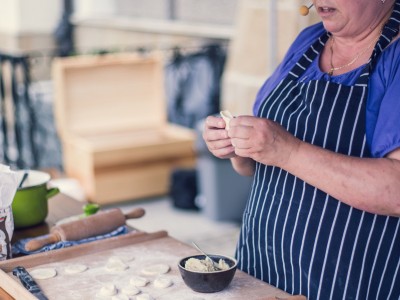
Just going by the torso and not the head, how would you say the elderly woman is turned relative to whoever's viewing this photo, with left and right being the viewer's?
facing the viewer and to the left of the viewer

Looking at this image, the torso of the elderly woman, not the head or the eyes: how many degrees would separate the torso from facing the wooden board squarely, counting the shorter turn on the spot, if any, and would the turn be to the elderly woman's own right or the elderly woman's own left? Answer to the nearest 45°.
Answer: approximately 45° to the elderly woman's own right

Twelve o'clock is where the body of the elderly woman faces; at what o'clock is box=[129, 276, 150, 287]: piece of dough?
The piece of dough is roughly at 1 o'clock from the elderly woman.

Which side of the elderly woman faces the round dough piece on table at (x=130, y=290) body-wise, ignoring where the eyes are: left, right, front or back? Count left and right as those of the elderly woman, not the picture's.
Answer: front

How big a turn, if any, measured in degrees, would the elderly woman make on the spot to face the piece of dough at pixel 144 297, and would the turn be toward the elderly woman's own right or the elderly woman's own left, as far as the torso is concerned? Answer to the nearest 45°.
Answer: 0° — they already face it

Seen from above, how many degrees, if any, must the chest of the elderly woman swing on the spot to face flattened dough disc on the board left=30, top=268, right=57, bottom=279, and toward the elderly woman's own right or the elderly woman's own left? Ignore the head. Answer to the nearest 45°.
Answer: approximately 45° to the elderly woman's own right

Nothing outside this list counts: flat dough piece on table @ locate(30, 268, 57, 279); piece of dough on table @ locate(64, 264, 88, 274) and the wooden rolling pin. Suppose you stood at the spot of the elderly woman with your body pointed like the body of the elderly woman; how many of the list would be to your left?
0

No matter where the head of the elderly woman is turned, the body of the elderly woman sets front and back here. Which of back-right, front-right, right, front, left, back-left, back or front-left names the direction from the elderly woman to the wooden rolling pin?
front-right

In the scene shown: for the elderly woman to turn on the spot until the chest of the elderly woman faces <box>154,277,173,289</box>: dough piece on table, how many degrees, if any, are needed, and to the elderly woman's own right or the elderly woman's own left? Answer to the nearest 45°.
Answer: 0° — they already face it

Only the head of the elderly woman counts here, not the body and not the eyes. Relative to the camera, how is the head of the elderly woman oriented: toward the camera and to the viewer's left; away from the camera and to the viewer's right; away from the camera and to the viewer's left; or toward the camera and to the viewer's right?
toward the camera and to the viewer's left

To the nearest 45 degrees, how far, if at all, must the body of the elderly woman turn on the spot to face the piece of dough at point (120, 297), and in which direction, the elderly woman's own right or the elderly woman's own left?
0° — they already face it
